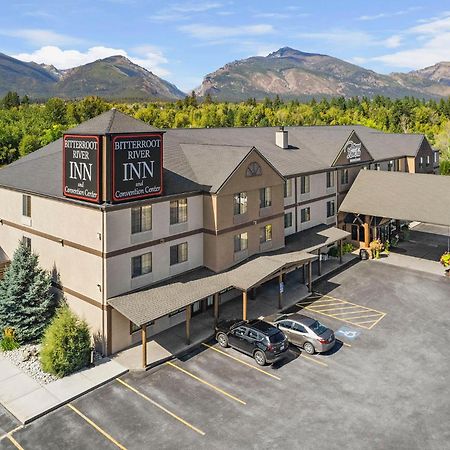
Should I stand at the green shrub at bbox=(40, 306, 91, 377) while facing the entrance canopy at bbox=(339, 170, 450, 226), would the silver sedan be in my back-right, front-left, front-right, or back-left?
front-right

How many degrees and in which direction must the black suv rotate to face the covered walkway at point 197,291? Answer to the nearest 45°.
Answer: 0° — it already faces it

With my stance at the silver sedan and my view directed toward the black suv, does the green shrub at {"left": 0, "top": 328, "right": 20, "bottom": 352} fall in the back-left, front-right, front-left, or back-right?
front-right

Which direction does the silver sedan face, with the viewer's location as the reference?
facing away from the viewer and to the left of the viewer

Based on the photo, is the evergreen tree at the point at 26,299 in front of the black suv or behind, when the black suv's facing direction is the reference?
in front

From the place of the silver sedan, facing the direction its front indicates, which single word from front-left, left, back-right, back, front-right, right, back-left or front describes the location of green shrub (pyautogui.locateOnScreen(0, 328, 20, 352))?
front-left

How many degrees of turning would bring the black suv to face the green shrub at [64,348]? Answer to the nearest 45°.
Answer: approximately 45° to its left

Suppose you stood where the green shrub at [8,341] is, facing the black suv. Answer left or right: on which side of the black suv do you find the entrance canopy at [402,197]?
left

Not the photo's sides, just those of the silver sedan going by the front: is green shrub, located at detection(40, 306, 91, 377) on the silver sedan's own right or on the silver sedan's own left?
on the silver sedan's own left

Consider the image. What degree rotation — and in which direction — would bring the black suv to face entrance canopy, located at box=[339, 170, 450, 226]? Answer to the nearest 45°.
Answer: approximately 90° to its right

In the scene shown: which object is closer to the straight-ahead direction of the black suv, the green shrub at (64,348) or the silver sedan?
the green shrub

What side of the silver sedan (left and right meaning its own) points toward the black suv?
left

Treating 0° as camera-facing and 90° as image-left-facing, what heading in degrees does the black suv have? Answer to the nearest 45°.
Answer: approximately 135°
